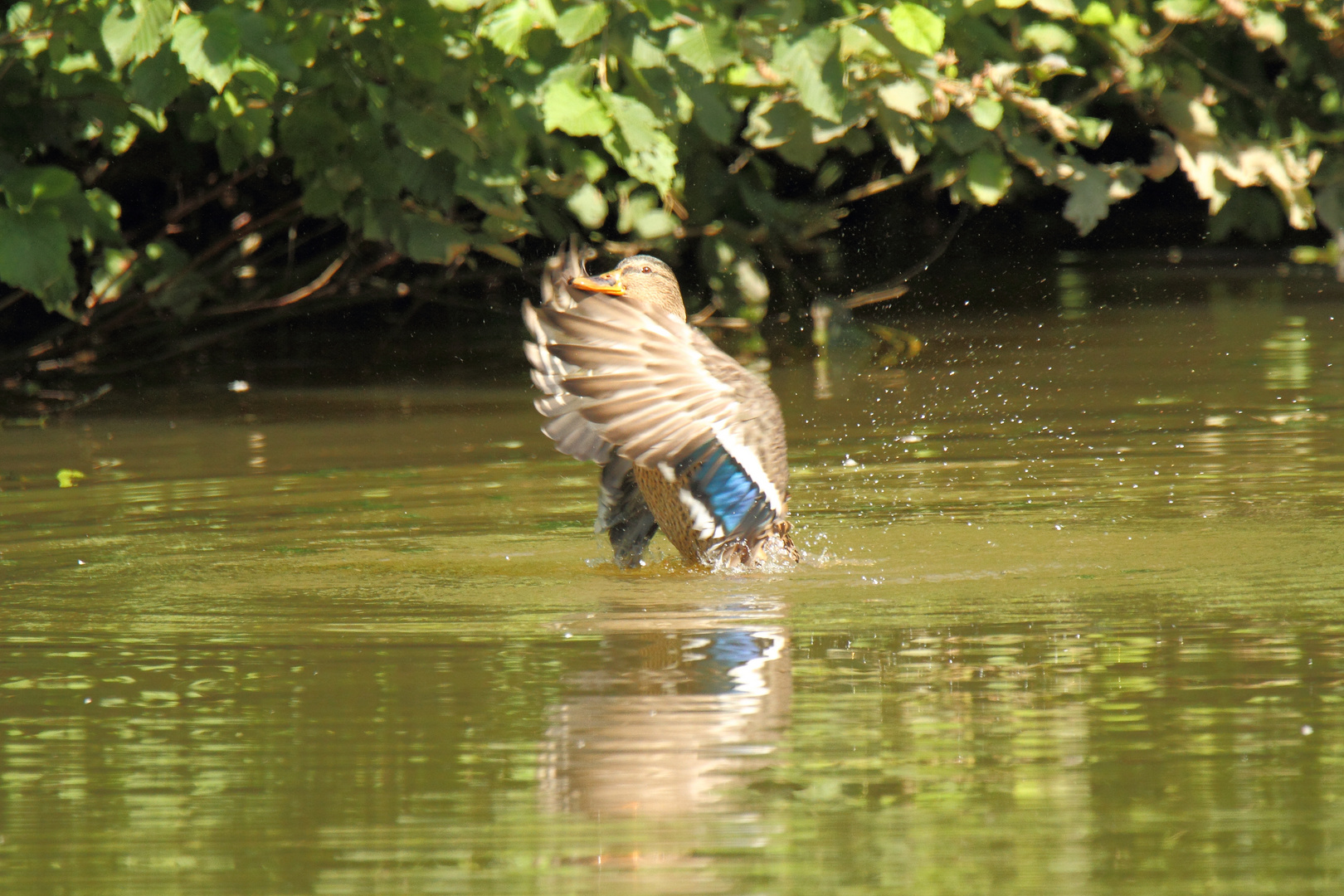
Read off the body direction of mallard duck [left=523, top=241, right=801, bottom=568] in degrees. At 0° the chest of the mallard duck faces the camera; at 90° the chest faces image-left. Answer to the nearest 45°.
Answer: approximately 90°
